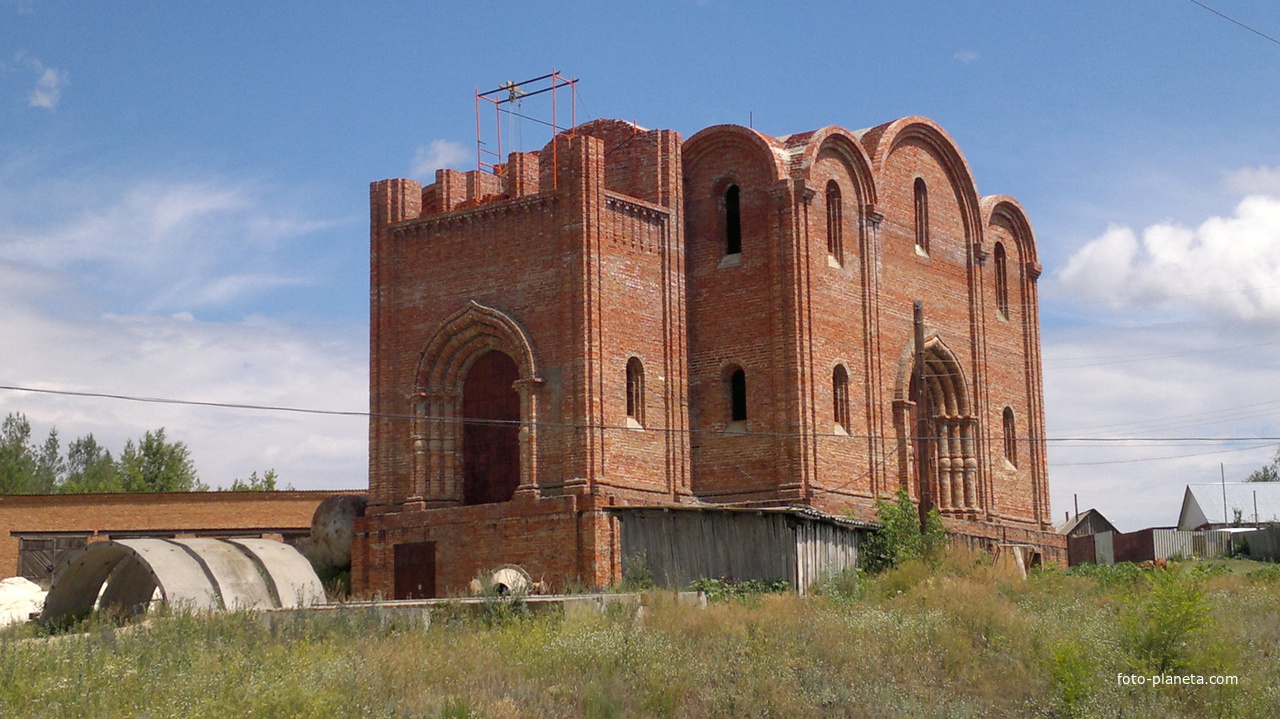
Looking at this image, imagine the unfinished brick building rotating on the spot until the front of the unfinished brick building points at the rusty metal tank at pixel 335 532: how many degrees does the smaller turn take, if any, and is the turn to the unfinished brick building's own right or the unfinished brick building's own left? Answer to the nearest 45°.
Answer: approximately 45° to the unfinished brick building's own right

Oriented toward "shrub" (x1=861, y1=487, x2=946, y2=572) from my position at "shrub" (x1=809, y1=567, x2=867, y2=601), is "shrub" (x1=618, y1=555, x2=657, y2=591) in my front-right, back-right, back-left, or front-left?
back-left

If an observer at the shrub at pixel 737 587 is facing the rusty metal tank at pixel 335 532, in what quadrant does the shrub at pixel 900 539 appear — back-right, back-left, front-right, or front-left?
back-right

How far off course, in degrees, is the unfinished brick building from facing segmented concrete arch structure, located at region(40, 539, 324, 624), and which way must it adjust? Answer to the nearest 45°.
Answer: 0° — it already faces it

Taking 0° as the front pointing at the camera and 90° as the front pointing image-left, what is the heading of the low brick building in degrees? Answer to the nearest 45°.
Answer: approximately 0°

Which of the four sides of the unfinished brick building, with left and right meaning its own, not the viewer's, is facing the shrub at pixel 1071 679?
left

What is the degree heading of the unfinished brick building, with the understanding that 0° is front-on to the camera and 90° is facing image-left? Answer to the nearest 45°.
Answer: approximately 45°
